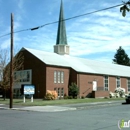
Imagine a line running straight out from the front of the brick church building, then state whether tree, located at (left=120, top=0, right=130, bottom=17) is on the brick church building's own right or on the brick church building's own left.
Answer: on the brick church building's own left

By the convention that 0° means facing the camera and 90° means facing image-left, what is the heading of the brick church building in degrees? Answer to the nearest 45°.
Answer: approximately 45°
